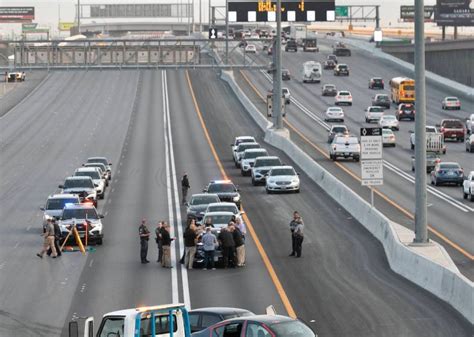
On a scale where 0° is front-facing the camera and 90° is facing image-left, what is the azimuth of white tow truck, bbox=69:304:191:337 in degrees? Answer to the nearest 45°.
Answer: approximately 135°

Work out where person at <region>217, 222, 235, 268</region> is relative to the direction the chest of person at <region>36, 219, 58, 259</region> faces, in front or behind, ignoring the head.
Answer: behind

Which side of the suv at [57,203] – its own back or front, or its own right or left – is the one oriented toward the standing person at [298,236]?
left

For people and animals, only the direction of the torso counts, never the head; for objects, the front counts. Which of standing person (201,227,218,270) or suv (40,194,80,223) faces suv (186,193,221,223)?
the standing person

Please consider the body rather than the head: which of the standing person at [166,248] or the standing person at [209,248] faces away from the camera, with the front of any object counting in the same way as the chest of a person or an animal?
the standing person at [209,248]

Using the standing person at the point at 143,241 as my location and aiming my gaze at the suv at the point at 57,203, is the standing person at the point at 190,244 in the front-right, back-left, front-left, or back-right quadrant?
back-right

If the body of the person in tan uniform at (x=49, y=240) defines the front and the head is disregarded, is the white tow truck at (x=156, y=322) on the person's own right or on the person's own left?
on the person's own left

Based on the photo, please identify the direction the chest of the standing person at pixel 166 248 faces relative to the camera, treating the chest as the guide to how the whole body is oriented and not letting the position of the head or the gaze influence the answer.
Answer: to the viewer's right

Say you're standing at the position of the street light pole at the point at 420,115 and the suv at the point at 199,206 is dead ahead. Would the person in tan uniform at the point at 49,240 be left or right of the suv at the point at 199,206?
left

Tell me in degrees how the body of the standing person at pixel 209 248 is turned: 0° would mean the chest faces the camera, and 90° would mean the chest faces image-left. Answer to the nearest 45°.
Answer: approximately 180°

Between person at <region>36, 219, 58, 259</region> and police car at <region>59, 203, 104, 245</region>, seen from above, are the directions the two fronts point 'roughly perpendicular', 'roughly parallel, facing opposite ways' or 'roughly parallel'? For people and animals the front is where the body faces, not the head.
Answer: roughly perpendicular
